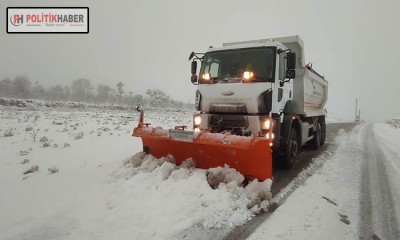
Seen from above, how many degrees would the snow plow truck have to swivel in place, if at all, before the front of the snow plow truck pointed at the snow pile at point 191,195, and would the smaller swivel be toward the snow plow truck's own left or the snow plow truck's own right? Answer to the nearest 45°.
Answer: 0° — it already faces it

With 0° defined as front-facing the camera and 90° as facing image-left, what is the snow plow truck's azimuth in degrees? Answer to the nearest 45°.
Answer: approximately 45°
